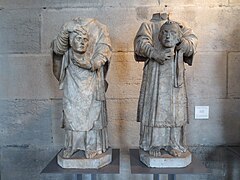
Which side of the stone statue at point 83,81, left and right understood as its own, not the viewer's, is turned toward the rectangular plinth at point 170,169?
left

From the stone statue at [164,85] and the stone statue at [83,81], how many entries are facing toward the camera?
2

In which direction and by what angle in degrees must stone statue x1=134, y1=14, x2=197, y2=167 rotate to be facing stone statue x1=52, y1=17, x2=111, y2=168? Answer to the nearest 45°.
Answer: approximately 90° to its right

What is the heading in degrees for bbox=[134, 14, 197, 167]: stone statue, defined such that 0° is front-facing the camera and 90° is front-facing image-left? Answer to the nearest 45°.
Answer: approximately 0°

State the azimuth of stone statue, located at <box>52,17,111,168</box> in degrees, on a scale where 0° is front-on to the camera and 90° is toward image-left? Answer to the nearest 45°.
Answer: approximately 0°
